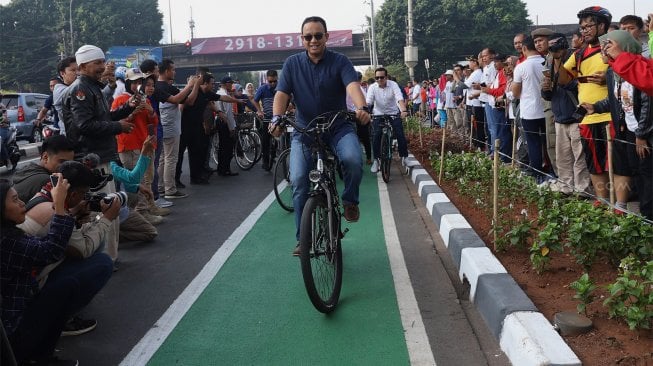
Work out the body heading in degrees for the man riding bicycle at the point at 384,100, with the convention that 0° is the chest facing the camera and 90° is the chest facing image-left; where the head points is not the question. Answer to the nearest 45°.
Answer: approximately 0°

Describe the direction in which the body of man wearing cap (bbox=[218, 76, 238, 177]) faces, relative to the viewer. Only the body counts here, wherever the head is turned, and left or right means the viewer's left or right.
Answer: facing to the right of the viewer

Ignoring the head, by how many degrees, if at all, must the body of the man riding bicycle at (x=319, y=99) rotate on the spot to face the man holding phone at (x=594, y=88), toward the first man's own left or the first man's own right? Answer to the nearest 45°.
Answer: approximately 135° to the first man's own left

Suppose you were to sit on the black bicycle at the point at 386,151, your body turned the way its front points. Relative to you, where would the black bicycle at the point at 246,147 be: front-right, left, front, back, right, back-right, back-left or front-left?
back-right

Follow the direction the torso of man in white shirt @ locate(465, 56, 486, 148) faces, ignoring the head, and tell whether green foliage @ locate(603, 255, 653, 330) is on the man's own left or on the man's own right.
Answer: on the man's own left

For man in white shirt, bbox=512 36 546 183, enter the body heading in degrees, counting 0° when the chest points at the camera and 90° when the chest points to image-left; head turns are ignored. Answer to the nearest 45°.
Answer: approximately 135°

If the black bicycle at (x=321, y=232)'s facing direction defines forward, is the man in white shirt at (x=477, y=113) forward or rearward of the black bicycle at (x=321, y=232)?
rearward

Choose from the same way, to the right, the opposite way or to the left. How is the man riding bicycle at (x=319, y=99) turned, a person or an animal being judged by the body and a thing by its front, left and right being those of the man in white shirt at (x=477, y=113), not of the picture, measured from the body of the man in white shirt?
to the left

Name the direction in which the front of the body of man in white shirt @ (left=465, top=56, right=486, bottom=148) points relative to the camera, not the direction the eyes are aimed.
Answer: to the viewer's left

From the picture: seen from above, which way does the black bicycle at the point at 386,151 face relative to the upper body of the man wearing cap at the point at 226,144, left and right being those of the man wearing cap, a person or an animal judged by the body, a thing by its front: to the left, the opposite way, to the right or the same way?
to the right
